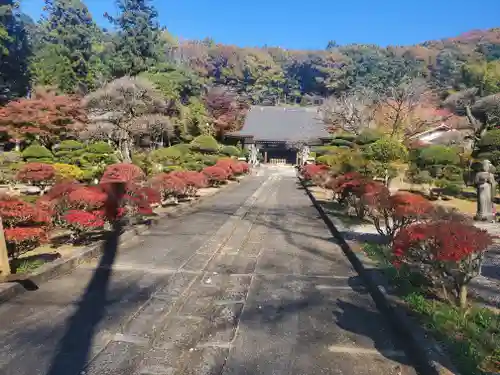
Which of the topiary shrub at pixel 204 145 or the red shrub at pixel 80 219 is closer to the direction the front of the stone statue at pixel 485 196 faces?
the red shrub

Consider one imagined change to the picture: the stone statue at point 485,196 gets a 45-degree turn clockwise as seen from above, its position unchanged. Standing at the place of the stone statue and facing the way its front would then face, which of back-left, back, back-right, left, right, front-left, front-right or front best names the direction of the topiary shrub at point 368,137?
right

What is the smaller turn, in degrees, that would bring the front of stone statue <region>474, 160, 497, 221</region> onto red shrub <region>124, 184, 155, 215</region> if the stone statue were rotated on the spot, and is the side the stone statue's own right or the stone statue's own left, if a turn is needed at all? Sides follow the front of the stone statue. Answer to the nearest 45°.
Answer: approximately 45° to the stone statue's own right

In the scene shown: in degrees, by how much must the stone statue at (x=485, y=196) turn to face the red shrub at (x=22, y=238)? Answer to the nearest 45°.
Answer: approximately 45° to its right

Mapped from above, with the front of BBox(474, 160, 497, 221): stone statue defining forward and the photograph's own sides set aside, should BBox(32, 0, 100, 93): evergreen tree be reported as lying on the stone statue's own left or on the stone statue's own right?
on the stone statue's own right

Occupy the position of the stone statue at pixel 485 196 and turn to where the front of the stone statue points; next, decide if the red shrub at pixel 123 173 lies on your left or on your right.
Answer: on your right

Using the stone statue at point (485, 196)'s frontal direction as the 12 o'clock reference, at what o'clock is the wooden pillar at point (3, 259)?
The wooden pillar is roughly at 1 o'clock from the stone statue.

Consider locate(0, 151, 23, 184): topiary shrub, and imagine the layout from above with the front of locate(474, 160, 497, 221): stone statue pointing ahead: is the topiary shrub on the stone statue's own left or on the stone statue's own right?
on the stone statue's own right

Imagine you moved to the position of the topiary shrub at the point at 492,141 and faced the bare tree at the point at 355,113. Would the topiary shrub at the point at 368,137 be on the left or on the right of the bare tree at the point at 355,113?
left
